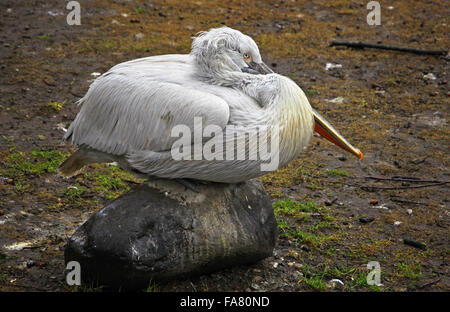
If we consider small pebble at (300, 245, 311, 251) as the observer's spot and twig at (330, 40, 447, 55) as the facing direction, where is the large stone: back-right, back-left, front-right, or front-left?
back-left

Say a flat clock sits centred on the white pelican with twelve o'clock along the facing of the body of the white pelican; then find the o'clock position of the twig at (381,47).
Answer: The twig is roughly at 10 o'clock from the white pelican.

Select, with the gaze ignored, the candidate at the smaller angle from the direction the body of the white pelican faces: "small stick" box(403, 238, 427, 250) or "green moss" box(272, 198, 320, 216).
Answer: the small stick

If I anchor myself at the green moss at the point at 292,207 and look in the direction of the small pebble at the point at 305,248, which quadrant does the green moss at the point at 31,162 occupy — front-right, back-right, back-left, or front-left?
back-right

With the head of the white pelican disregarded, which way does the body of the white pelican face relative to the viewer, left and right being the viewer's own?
facing to the right of the viewer

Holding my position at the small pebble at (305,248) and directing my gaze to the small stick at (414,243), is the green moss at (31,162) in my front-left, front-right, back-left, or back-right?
back-left
